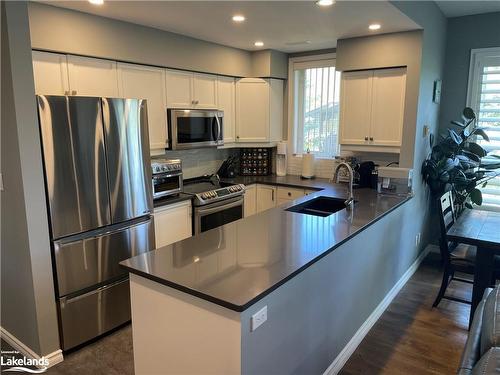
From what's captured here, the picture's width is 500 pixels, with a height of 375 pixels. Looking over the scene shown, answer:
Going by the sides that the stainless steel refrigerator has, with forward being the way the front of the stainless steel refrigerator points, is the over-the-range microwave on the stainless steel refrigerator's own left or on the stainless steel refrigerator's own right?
on the stainless steel refrigerator's own left

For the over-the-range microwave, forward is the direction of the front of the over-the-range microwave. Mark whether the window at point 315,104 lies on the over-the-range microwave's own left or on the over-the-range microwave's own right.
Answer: on the over-the-range microwave's own left

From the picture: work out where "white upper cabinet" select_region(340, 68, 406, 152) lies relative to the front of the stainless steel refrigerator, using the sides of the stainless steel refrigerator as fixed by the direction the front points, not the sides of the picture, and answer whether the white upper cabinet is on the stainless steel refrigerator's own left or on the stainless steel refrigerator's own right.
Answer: on the stainless steel refrigerator's own left

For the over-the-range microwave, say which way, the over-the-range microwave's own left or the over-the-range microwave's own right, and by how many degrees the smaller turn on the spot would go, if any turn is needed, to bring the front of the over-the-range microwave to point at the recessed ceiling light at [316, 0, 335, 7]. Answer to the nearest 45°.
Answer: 0° — it already faces it

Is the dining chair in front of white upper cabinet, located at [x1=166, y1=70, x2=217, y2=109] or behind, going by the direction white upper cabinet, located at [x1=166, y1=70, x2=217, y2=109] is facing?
in front

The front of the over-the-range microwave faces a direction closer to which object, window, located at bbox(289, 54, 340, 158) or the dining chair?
the dining chair

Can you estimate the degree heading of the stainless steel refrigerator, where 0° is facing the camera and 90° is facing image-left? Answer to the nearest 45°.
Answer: approximately 315°

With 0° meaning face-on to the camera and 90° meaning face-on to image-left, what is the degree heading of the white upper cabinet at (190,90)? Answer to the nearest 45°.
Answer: approximately 315°

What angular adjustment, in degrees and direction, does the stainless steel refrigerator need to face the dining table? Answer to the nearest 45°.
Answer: approximately 45° to its left

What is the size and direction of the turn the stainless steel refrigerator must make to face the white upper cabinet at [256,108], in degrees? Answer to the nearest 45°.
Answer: approximately 90° to its left

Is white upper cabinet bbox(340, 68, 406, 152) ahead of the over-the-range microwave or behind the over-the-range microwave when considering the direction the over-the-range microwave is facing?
ahead
